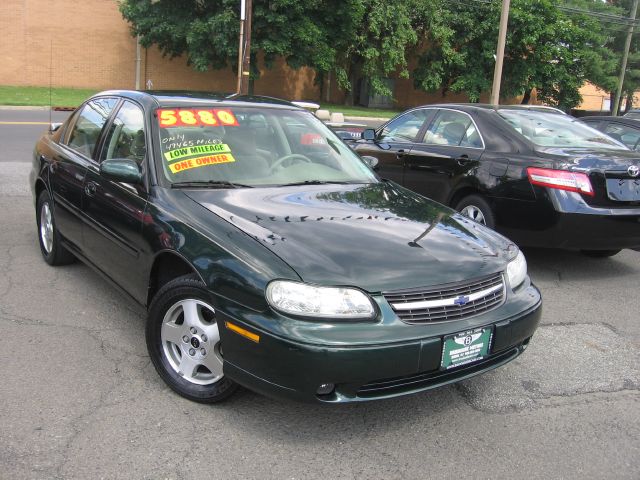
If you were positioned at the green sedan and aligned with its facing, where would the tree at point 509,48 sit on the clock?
The tree is roughly at 8 o'clock from the green sedan.

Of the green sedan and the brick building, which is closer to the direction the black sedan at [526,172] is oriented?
the brick building

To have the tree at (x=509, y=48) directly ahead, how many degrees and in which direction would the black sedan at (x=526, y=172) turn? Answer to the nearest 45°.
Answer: approximately 45° to its right

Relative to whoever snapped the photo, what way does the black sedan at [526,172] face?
facing away from the viewer and to the left of the viewer

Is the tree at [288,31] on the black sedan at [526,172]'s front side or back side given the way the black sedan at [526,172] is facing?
on the front side

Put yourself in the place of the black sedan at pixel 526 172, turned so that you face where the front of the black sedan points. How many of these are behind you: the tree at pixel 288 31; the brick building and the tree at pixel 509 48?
0

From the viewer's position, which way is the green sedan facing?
facing the viewer and to the right of the viewer

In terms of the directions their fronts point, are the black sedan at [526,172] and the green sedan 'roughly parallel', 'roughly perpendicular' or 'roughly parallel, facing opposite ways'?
roughly parallel, facing opposite ways

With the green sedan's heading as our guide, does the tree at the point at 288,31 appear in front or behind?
behind
